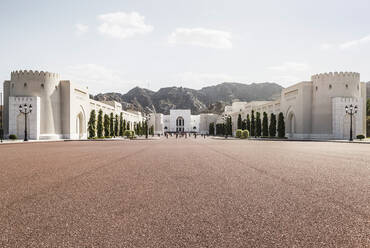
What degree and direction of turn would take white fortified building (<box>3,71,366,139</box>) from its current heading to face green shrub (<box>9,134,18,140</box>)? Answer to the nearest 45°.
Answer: approximately 45° to its right

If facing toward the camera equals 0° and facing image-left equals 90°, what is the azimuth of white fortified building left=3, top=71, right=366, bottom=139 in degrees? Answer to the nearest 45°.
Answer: approximately 0°
